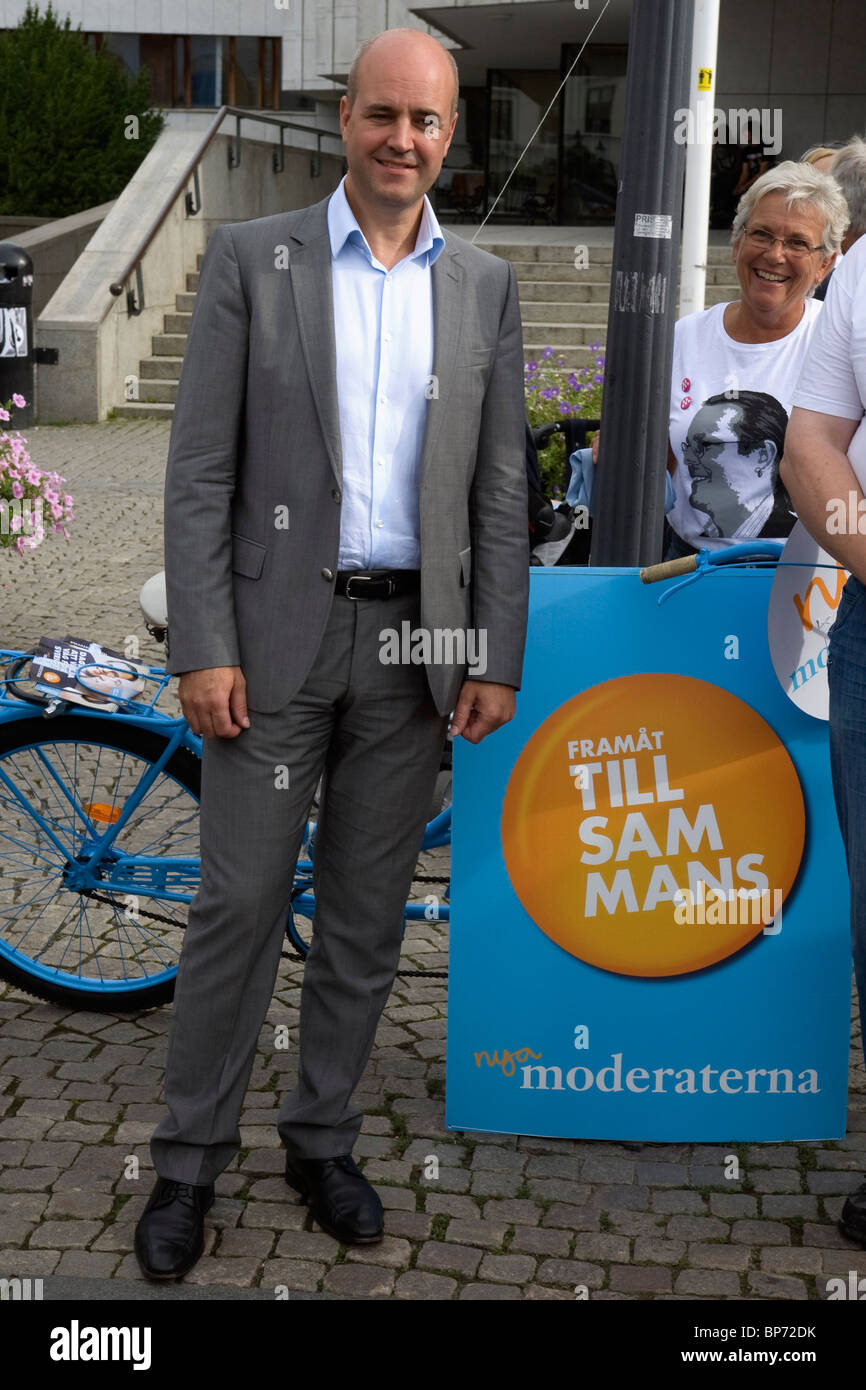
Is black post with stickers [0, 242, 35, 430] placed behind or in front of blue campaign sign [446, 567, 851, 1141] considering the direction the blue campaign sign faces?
behind

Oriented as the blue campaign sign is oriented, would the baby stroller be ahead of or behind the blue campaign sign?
behind

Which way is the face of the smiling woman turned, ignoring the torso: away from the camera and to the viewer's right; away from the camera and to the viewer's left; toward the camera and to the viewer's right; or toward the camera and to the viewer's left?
toward the camera and to the viewer's left

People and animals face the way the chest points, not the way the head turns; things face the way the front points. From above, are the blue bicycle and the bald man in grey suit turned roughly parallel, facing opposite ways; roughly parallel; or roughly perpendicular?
roughly perpendicular

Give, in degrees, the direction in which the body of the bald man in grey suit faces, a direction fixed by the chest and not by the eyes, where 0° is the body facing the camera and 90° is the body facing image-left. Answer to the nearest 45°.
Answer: approximately 0°

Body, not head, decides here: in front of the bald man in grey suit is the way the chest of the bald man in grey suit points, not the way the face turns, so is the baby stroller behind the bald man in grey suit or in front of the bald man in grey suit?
behind

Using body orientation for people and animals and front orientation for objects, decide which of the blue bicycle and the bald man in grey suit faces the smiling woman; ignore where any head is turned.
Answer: the blue bicycle

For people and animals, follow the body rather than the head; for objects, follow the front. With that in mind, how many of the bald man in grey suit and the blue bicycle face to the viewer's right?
1

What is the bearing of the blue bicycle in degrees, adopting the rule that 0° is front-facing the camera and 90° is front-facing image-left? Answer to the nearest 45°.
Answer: approximately 270°

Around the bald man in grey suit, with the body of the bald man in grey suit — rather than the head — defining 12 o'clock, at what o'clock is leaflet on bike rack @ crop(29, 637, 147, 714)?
The leaflet on bike rack is roughly at 5 o'clock from the bald man in grey suit.

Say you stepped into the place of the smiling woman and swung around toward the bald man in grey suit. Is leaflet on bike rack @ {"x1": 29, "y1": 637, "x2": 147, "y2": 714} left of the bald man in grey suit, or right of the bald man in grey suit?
right
